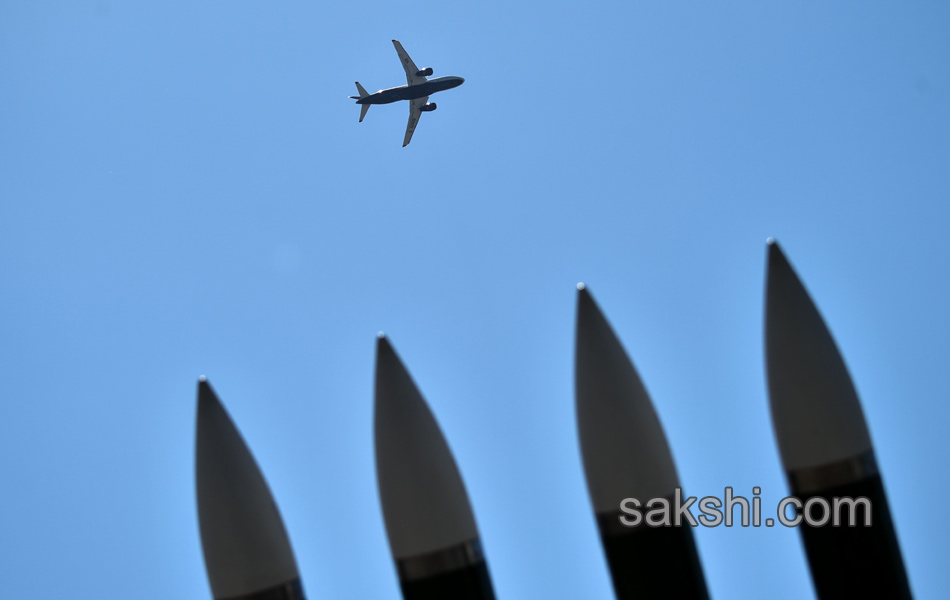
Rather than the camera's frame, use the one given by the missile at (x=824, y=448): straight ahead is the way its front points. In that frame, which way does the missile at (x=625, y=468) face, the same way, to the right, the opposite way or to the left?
the same way

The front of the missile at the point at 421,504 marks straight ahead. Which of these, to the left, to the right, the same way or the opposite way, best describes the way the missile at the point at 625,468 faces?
the same way

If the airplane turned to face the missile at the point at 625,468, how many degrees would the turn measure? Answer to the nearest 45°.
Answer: approximately 90° to its right

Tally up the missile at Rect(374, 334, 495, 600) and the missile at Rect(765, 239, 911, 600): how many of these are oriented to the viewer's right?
0

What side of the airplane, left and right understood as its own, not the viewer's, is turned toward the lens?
right
